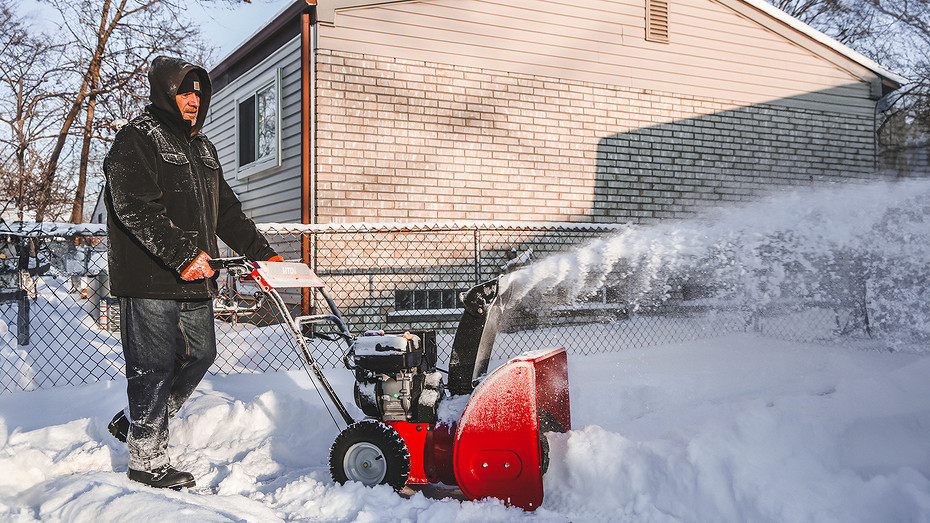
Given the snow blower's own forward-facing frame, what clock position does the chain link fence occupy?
The chain link fence is roughly at 9 o'clock from the snow blower.

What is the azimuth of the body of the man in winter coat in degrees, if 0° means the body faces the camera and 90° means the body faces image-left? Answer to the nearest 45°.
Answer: approximately 315°

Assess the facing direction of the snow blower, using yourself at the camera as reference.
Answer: facing to the right of the viewer

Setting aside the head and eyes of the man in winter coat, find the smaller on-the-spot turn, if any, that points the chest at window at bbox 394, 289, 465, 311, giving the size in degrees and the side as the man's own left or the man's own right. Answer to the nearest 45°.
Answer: approximately 90° to the man's own left

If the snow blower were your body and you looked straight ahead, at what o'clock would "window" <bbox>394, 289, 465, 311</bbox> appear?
The window is roughly at 9 o'clock from the snow blower.

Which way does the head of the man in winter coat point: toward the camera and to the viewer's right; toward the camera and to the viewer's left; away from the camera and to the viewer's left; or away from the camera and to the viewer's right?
toward the camera and to the viewer's right
